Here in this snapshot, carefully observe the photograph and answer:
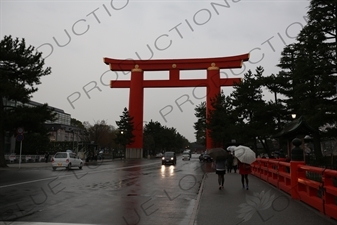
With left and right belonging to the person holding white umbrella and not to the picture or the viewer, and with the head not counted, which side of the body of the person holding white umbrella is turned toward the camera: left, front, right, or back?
back

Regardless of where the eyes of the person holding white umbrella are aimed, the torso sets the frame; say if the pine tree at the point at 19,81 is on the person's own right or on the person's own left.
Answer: on the person's own left
